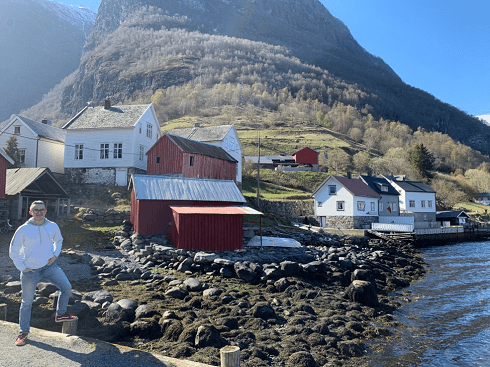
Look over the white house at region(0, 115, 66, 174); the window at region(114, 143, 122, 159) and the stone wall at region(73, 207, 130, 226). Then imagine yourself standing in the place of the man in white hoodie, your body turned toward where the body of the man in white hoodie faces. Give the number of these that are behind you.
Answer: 3

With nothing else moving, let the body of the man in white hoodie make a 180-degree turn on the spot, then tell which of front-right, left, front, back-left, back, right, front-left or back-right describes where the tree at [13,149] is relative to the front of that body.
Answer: front

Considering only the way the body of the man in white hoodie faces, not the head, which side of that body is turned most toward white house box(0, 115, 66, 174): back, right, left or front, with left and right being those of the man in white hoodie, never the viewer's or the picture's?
back

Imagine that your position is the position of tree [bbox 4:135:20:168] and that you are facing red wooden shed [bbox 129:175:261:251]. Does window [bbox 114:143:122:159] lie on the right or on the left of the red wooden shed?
left

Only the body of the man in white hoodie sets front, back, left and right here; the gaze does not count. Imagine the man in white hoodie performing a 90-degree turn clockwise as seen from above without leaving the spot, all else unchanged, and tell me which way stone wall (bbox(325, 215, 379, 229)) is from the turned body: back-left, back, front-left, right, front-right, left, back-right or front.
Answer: back-right

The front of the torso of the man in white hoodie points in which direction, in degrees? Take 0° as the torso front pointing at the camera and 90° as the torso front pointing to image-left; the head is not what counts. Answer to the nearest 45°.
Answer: approximately 0°

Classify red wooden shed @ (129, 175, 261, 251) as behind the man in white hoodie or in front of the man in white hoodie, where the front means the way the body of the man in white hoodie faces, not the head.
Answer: behind

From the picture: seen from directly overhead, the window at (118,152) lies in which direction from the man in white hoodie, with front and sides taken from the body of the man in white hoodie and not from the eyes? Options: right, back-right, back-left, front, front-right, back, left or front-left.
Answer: back

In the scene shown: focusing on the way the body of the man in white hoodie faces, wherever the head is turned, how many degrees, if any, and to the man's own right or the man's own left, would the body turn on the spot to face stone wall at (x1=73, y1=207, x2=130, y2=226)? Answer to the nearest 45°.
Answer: approximately 180°
